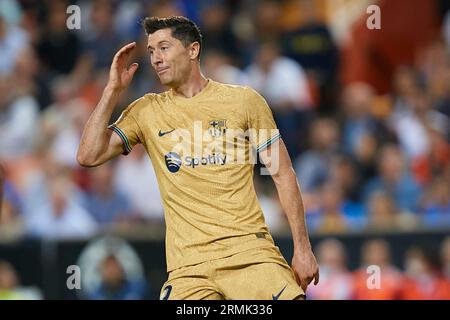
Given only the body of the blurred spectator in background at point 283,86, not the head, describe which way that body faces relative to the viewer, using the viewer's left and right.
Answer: facing the viewer and to the left of the viewer

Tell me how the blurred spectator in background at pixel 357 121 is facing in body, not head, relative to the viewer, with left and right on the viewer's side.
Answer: facing the viewer

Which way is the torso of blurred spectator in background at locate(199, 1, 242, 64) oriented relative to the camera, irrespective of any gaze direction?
toward the camera

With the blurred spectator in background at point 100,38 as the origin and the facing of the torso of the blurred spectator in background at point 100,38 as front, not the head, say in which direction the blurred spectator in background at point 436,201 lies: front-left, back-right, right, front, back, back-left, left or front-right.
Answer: front-left

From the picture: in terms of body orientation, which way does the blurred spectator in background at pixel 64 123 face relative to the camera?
toward the camera

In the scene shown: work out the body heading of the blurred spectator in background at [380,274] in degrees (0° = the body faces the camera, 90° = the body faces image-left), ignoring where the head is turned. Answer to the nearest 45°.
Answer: approximately 0°

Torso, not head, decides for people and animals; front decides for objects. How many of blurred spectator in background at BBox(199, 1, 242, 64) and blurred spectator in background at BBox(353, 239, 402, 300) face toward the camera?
2

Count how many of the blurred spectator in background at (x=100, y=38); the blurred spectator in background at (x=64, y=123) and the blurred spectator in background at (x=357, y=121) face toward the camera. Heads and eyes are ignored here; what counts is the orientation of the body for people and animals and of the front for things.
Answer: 3
